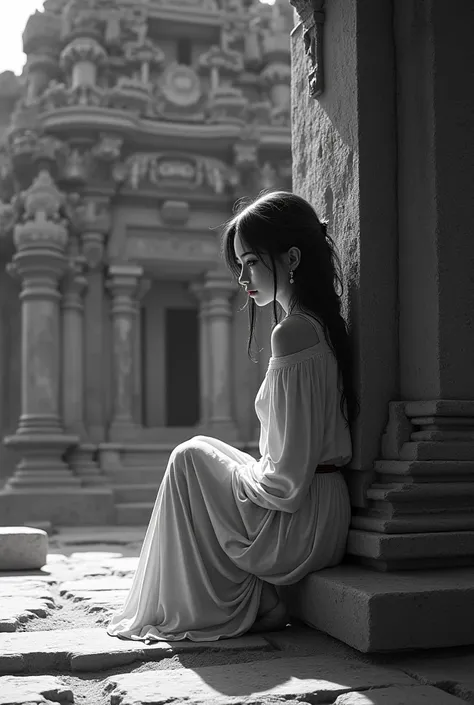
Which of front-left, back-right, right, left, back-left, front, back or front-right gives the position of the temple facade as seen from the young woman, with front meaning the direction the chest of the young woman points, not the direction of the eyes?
right

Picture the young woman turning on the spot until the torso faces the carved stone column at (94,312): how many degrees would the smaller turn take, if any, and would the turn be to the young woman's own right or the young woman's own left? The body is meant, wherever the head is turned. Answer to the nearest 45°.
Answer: approximately 90° to the young woman's own right

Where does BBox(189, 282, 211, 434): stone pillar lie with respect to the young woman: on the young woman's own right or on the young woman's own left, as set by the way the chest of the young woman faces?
on the young woman's own right

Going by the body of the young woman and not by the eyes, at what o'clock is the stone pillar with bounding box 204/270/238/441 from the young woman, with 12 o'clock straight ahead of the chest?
The stone pillar is roughly at 3 o'clock from the young woman.

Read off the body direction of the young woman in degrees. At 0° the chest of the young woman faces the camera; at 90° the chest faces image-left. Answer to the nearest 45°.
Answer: approximately 90°

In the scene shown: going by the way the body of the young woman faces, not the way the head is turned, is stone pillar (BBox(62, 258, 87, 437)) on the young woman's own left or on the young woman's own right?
on the young woman's own right

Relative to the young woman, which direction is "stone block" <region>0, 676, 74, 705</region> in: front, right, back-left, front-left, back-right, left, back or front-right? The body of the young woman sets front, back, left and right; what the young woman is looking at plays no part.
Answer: front-left

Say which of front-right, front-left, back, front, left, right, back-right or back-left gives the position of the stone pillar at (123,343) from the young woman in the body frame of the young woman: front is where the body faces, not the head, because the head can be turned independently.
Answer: right

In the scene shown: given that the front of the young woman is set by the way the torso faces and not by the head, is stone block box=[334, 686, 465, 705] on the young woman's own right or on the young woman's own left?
on the young woman's own left

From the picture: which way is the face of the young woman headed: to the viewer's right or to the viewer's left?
to the viewer's left
